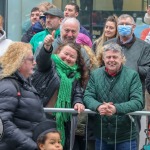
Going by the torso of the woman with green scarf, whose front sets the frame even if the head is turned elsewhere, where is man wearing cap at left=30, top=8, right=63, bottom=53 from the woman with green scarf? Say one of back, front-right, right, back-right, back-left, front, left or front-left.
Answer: back

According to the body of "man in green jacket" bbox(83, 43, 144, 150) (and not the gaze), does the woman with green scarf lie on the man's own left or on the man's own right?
on the man's own right

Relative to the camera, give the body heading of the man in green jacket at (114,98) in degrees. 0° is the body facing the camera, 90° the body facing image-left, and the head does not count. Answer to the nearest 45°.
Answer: approximately 0°

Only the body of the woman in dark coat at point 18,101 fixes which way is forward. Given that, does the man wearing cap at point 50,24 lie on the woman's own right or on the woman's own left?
on the woman's own left

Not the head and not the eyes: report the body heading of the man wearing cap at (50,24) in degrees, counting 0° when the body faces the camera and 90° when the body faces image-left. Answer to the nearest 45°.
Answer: approximately 45°

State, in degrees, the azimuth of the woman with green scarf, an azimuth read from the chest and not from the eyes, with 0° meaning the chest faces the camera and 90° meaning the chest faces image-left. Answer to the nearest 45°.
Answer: approximately 0°
